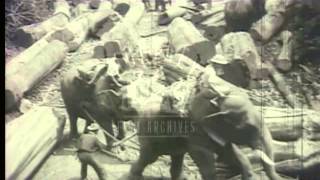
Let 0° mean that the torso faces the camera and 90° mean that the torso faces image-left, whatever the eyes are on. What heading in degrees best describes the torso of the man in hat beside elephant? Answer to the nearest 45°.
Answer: approximately 225°

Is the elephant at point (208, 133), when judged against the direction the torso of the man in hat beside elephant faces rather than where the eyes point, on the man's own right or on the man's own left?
on the man's own right

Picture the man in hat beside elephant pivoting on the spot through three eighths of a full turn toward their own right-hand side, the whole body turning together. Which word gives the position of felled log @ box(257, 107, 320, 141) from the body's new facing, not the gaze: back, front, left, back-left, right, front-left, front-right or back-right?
left

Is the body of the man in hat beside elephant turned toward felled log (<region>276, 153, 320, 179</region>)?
no
